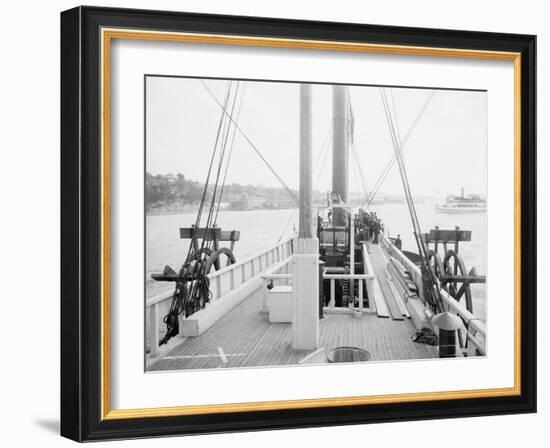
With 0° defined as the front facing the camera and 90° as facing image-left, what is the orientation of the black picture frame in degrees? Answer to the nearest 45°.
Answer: approximately 315°
